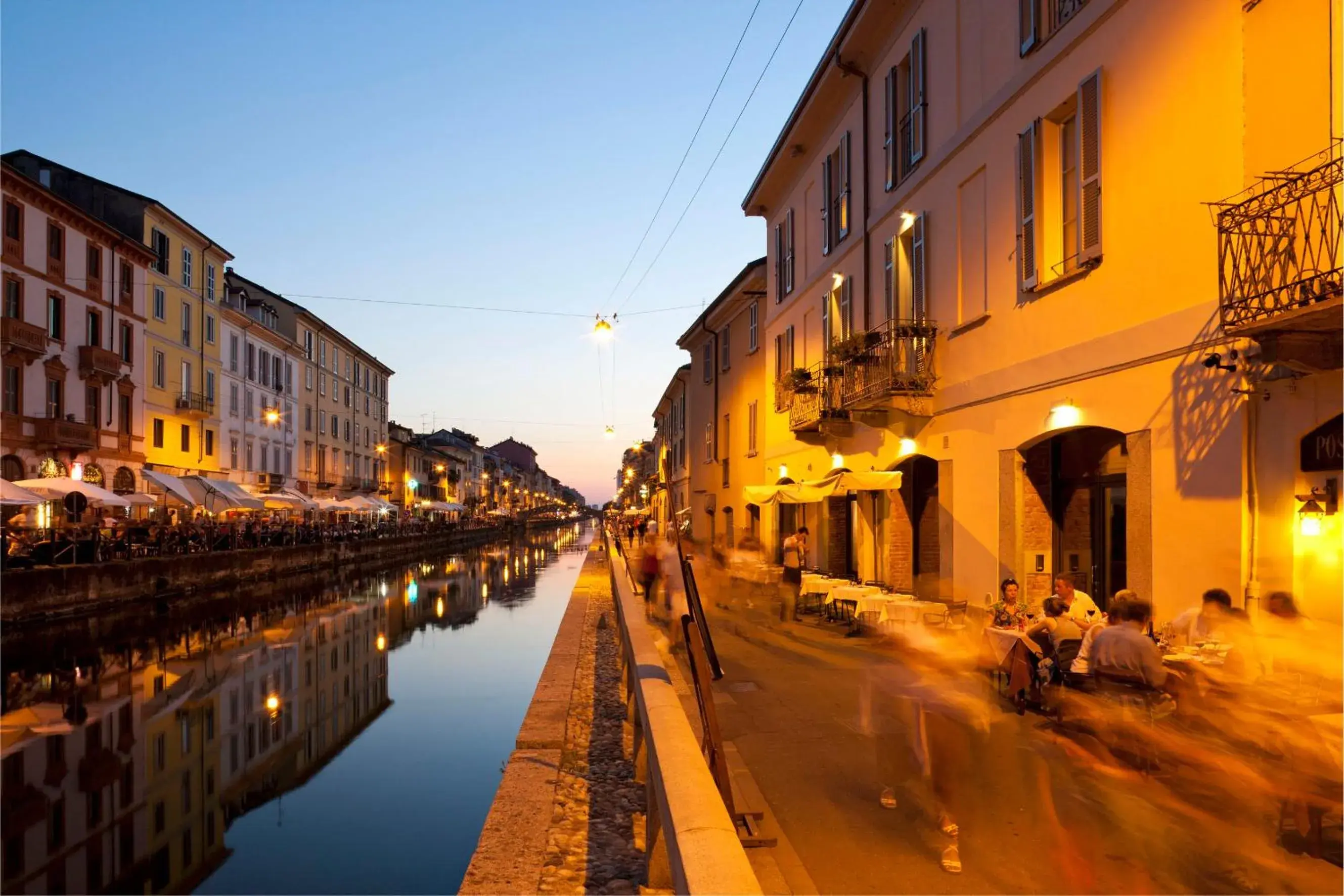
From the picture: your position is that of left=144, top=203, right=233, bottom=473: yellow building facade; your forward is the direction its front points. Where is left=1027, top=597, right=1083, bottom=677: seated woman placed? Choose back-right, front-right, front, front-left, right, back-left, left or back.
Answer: front-right

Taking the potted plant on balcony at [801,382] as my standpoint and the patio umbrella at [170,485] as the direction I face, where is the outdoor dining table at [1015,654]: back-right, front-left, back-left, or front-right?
back-left

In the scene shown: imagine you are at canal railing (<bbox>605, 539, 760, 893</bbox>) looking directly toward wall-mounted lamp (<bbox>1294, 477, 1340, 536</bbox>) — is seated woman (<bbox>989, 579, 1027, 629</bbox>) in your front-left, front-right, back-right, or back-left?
front-left

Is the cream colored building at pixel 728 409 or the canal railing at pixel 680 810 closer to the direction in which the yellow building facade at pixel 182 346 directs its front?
the cream colored building

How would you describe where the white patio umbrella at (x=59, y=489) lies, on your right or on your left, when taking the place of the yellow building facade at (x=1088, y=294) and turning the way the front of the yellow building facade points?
on your right

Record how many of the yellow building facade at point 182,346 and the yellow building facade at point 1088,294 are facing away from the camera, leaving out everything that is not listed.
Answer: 0

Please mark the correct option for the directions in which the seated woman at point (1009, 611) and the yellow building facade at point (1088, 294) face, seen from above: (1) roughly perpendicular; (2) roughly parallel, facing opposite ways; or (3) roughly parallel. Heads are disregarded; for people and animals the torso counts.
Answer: roughly perpendicular

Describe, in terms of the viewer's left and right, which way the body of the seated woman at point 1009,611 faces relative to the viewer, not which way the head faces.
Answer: facing the viewer and to the right of the viewer

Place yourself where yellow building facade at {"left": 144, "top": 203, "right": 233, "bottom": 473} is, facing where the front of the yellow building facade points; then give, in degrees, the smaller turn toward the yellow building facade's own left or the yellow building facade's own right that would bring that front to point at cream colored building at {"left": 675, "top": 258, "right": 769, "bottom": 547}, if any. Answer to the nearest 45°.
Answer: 0° — it already faces it

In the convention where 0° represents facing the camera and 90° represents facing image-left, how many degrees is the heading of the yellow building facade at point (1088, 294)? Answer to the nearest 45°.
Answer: approximately 45°

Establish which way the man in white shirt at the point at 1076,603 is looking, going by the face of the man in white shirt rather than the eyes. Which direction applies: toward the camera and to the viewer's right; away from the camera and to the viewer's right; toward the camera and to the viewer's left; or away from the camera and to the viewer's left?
toward the camera and to the viewer's left

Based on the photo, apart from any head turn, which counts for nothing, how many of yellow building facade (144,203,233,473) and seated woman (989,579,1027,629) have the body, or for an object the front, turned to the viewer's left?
0

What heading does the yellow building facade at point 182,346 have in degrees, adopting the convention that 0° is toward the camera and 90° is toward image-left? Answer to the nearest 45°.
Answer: approximately 315°

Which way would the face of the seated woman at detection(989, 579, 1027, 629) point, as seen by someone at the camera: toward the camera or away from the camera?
toward the camera
